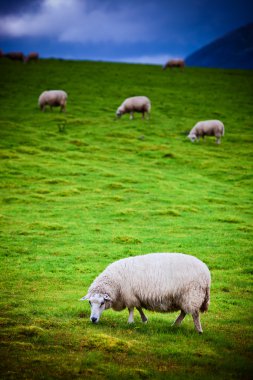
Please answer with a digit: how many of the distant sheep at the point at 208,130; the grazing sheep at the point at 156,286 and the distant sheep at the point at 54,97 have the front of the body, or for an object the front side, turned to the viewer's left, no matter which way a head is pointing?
3

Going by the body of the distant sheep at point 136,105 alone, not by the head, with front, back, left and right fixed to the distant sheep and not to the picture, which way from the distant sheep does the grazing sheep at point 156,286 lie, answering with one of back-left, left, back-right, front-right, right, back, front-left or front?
left

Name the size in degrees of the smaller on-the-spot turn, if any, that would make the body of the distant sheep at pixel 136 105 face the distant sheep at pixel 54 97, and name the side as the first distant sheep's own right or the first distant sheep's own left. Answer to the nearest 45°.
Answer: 0° — it already faces it

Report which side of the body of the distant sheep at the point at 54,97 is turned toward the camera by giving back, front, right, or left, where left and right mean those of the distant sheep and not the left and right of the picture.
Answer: left

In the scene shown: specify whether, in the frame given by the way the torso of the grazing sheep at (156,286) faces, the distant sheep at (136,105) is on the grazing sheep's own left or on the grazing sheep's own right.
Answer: on the grazing sheep's own right

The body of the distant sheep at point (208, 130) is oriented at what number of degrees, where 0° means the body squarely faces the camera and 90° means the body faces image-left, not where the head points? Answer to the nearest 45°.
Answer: approximately 90°

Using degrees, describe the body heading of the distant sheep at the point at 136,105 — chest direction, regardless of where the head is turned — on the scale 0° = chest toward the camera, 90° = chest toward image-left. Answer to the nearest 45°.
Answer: approximately 90°

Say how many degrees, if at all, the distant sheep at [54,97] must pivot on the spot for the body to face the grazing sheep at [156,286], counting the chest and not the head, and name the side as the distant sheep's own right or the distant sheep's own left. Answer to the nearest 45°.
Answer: approximately 90° to the distant sheep's own left

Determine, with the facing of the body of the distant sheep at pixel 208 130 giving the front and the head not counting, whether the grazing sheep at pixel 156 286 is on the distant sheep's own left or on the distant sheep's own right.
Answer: on the distant sheep's own left

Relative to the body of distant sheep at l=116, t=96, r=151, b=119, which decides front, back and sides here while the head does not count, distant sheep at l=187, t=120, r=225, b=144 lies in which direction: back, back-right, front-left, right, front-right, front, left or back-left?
back-left

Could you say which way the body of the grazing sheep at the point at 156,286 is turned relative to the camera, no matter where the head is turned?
to the viewer's left
